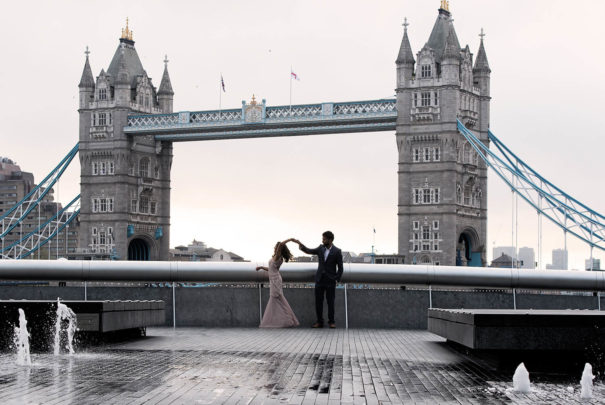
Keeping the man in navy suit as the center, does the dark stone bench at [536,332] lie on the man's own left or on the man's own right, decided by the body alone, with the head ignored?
on the man's own left

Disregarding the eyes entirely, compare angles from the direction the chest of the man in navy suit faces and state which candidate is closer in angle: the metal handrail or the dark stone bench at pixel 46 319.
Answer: the dark stone bench

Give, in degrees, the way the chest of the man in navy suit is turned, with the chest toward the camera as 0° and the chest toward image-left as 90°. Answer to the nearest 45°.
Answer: approximately 45°

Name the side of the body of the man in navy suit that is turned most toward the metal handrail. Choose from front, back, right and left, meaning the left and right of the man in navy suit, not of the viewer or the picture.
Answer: back
